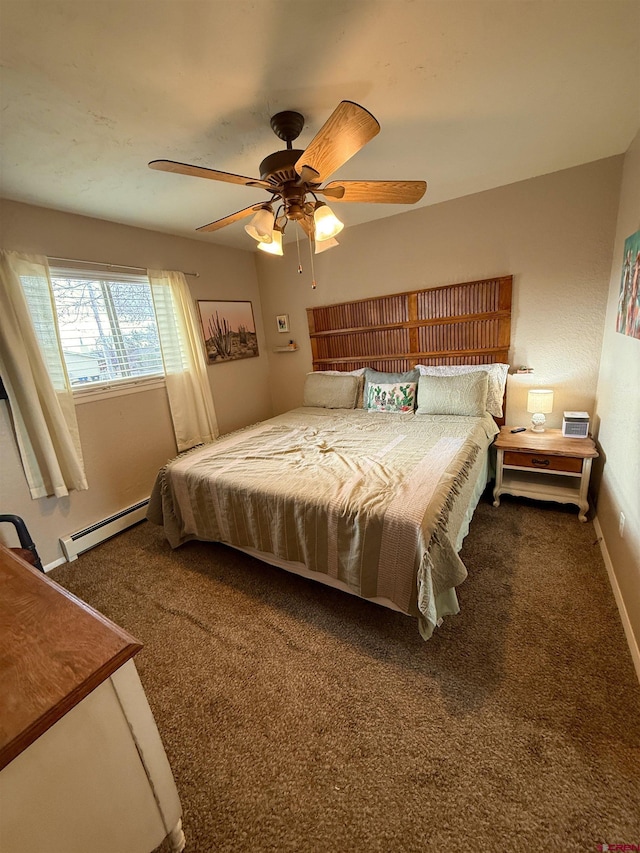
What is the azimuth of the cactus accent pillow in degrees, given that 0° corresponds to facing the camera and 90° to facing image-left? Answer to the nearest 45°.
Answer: approximately 0°

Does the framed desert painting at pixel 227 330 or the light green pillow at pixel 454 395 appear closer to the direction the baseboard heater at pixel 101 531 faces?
the light green pillow

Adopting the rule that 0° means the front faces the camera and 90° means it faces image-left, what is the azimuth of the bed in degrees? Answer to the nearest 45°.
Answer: approximately 45°

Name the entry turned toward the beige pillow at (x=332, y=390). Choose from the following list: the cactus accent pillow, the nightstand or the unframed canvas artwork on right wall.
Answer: the unframed canvas artwork on right wall

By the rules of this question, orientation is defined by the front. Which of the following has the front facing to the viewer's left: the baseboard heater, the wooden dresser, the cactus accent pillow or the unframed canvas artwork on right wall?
the unframed canvas artwork on right wall

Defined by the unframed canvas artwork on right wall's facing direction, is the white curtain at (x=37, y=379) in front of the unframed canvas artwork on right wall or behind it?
in front

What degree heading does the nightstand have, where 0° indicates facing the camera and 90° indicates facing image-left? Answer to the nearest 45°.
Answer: approximately 0°

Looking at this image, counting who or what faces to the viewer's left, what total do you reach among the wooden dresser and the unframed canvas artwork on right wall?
1

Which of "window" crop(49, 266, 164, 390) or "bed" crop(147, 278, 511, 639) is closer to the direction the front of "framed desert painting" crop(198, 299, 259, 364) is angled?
the bed

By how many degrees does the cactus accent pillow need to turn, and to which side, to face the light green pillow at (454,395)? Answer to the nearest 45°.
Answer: approximately 45° to its left

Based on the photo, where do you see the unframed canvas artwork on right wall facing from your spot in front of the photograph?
facing to the left of the viewer

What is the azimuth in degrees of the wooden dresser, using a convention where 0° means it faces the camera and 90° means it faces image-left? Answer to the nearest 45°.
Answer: approximately 225°

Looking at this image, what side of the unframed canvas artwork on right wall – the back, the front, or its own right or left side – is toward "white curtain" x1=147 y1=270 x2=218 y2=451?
front

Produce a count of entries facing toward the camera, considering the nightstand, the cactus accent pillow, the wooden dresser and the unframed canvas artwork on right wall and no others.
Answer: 2

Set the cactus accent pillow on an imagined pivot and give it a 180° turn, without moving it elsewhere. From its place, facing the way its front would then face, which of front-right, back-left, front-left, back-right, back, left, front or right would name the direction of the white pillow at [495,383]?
right

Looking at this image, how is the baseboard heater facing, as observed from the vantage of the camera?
facing the viewer and to the right of the viewer
